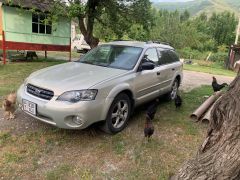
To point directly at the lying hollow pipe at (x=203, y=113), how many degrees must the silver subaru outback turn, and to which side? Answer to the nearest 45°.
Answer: approximately 180°

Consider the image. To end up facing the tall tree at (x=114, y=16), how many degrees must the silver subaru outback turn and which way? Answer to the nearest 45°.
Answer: approximately 135° to its right

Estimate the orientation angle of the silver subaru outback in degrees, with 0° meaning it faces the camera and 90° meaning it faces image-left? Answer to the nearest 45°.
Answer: approximately 45°
